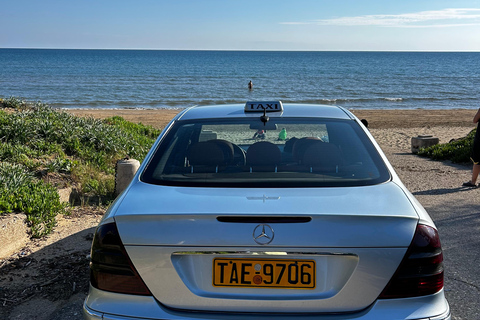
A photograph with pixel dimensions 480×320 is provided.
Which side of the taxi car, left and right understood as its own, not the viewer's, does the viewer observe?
back
